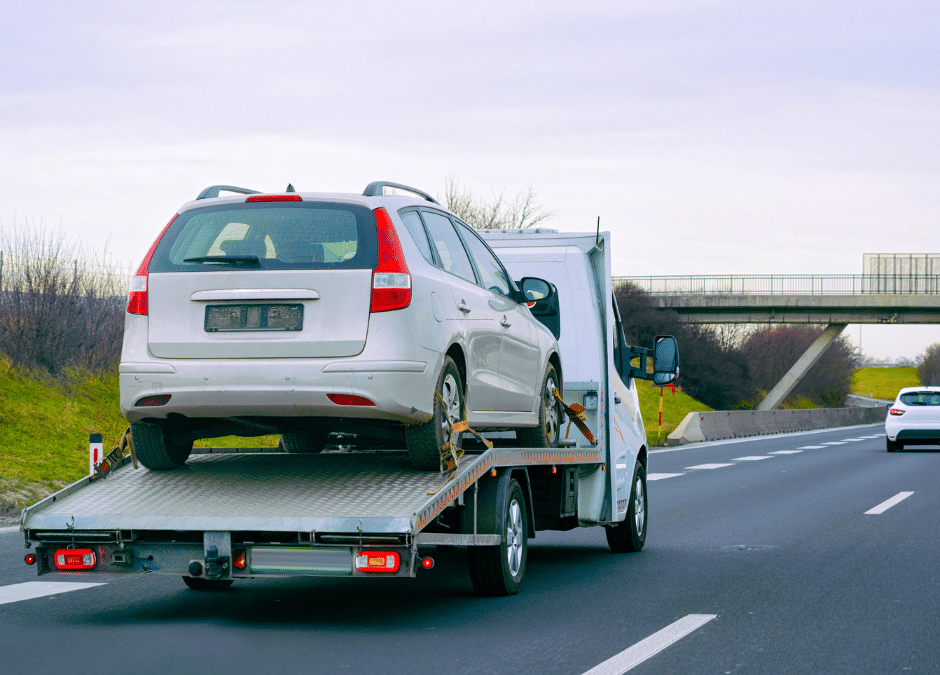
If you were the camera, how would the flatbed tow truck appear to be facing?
facing away from the viewer and to the right of the viewer

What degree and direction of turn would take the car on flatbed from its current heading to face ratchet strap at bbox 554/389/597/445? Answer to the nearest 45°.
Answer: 0° — it already faces it

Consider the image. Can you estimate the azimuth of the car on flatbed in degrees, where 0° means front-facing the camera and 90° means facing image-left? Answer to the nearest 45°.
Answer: approximately 225°
